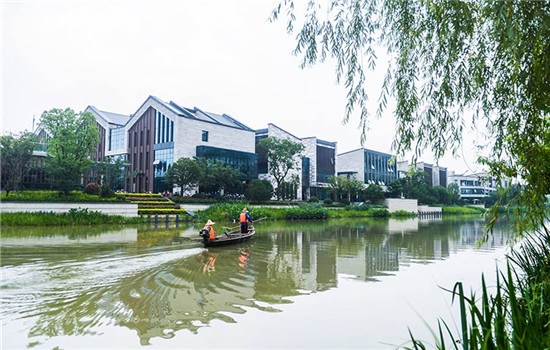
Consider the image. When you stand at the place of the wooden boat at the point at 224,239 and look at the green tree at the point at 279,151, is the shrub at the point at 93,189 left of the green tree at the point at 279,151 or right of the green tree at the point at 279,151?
left
